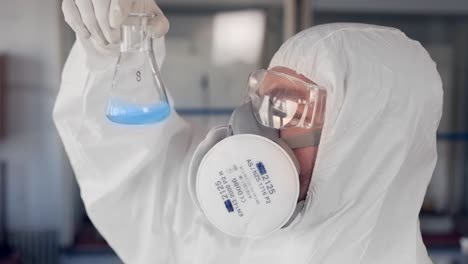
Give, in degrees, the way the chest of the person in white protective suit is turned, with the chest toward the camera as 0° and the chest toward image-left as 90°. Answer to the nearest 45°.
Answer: approximately 90°
